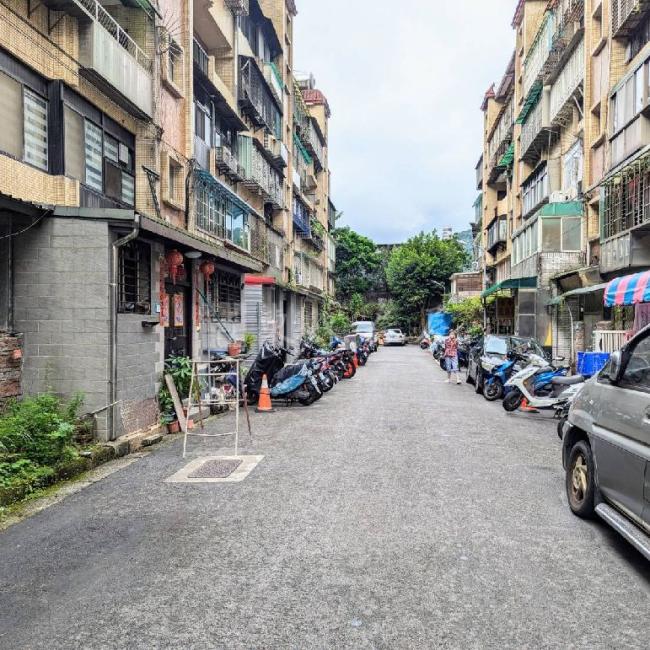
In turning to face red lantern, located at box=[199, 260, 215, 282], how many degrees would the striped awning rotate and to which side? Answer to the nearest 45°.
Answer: approximately 45° to its right

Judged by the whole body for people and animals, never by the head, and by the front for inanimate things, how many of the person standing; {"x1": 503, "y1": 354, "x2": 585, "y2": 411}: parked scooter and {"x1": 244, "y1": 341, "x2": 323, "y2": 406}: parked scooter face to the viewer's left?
2

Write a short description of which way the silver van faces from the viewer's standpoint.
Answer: facing away from the viewer and to the left of the viewer

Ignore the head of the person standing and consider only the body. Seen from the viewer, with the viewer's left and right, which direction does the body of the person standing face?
facing the viewer

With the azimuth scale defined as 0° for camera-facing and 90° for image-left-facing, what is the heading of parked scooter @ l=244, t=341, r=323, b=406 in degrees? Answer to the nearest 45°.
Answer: approximately 90°

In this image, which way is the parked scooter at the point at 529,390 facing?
to the viewer's left

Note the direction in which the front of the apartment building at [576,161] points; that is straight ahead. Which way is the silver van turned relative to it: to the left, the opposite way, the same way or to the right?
to the right

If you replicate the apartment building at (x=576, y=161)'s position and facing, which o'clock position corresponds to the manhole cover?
The manhole cover is roughly at 11 o'clock from the apartment building.

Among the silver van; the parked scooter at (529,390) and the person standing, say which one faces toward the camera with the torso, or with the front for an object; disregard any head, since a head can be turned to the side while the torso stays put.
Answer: the person standing

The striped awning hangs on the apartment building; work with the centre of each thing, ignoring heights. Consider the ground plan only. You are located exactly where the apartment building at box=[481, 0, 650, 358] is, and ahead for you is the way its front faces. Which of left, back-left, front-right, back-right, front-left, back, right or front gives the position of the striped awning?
front-left

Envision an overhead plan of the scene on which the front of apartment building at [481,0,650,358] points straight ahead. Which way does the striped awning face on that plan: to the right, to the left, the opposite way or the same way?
the same way

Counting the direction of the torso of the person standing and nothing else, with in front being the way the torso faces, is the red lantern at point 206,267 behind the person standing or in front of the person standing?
in front

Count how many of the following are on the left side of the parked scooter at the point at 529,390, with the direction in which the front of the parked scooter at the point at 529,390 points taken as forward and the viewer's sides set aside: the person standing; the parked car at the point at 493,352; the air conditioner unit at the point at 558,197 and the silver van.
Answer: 1

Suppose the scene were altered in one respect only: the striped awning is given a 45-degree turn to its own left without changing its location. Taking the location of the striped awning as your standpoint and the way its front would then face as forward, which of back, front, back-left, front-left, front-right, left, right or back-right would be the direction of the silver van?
front
